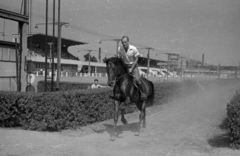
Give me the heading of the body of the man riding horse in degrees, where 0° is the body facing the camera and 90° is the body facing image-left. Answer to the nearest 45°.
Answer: approximately 45°

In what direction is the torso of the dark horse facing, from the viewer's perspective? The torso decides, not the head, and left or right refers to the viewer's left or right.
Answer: facing the viewer and to the left of the viewer

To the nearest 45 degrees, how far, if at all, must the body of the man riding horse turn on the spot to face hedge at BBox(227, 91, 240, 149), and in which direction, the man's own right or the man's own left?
approximately 90° to the man's own left
